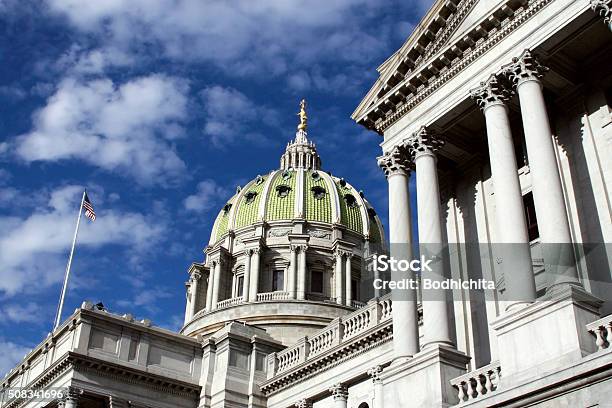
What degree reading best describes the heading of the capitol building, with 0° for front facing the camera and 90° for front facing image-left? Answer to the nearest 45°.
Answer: approximately 45°
